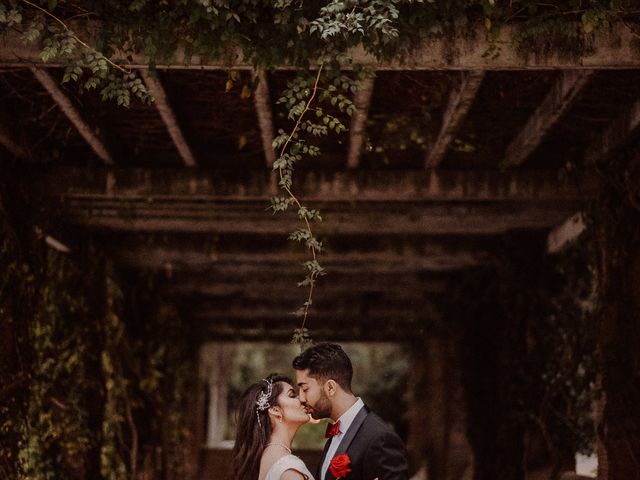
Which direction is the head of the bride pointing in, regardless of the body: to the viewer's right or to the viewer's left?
to the viewer's right

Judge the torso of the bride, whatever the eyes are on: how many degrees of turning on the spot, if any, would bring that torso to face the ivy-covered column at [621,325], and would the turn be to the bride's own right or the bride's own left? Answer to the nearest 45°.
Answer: approximately 45° to the bride's own left

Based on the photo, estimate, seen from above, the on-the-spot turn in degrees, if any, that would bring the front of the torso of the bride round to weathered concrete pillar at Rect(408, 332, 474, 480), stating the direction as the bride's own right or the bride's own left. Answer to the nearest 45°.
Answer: approximately 90° to the bride's own left

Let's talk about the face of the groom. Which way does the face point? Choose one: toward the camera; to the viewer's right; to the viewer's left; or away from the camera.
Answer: to the viewer's left

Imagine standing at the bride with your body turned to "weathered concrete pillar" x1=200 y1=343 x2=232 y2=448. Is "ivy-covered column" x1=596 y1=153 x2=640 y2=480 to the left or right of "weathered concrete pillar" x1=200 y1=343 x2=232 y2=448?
right

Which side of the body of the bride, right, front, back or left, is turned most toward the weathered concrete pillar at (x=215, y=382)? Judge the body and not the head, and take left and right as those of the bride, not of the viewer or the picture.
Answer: left

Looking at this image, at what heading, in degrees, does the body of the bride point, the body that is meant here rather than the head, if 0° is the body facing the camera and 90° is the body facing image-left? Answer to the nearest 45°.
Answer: approximately 270°
